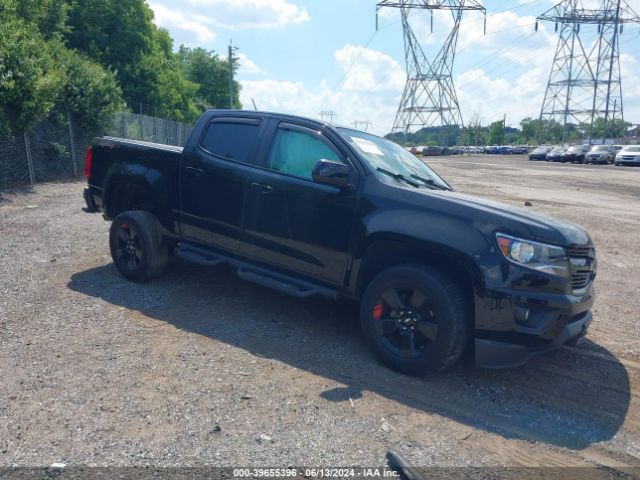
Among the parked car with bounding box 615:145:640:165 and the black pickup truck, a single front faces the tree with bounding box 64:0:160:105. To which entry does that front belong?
the parked car

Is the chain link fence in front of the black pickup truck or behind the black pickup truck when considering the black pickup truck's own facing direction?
behind

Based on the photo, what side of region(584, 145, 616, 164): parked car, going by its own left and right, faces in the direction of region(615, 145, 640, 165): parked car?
left

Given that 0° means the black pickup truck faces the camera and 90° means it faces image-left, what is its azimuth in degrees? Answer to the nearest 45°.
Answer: approximately 315°

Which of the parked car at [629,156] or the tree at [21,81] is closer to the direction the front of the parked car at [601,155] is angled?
the tree

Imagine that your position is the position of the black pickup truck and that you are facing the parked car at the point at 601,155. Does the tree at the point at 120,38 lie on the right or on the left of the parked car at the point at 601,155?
left

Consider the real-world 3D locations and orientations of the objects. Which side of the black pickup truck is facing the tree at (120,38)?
back

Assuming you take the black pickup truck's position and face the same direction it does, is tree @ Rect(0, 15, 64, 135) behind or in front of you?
behind

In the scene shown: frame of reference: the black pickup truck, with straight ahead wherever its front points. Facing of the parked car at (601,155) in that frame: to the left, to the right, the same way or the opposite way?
to the right

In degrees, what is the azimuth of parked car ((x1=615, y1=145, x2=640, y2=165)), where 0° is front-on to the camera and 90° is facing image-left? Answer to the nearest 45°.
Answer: approximately 45°

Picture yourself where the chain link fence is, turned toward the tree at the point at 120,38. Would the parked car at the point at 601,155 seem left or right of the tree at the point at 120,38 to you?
right
